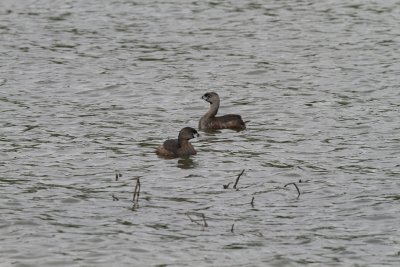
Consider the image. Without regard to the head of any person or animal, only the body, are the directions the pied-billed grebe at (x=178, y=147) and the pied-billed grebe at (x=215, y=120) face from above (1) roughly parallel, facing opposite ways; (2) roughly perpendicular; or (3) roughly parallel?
roughly parallel, facing opposite ways

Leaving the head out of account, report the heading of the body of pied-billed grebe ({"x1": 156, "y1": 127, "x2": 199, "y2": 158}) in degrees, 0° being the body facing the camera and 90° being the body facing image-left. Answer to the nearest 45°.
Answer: approximately 270°

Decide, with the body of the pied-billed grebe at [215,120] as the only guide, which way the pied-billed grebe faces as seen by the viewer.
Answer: to the viewer's left

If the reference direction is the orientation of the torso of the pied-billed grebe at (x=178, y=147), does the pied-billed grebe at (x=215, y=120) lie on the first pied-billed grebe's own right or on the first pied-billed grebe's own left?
on the first pied-billed grebe's own left

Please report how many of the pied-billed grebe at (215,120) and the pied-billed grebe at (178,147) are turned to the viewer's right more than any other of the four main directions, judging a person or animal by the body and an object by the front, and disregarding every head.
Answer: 1

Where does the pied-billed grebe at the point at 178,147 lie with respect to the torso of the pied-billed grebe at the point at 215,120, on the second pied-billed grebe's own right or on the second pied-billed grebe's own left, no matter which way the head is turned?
on the second pied-billed grebe's own left
